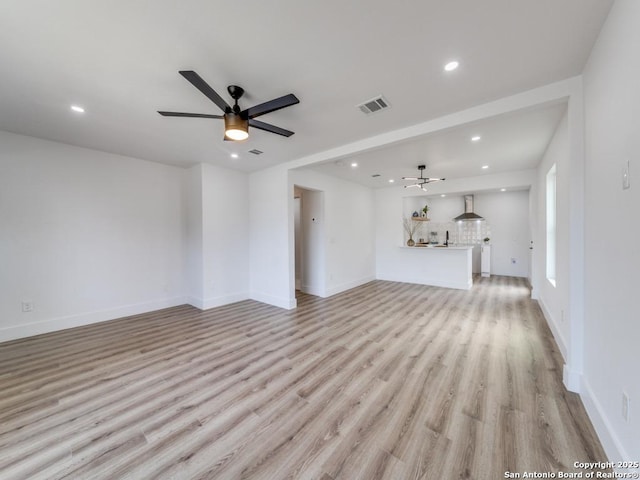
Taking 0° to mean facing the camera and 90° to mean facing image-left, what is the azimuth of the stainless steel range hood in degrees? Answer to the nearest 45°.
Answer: approximately 0°

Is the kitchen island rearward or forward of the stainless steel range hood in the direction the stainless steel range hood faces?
forward

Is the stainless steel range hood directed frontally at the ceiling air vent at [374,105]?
yes
